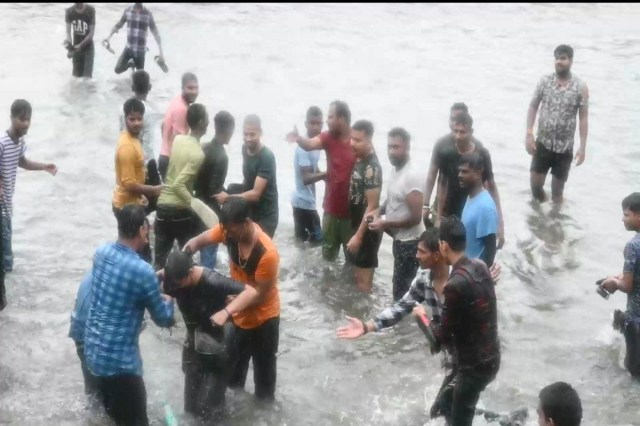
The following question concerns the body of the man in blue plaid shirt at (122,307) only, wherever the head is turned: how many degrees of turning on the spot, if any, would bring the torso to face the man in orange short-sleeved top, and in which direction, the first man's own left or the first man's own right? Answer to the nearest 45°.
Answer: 0° — they already face them

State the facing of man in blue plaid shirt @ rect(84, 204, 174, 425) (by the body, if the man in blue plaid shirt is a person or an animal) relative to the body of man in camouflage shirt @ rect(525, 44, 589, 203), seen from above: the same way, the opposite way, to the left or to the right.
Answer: the opposite way

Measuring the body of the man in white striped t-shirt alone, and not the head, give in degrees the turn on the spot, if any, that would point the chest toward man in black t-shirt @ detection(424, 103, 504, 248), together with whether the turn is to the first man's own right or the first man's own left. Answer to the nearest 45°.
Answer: approximately 45° to the first man's own left

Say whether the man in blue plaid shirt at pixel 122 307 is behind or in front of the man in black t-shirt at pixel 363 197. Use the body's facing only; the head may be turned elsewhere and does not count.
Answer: in front

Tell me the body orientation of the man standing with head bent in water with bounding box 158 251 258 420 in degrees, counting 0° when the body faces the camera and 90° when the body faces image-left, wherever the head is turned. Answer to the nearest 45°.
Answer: approximately 45°

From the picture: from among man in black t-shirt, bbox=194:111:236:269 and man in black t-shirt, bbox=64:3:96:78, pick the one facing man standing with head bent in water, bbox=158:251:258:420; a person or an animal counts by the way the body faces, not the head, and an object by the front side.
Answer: man in black t-shirt, bbox=64:3:96:78

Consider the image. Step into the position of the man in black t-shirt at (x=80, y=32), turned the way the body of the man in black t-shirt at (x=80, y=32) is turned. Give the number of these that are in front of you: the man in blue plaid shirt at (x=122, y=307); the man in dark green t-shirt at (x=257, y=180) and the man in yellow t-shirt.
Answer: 3

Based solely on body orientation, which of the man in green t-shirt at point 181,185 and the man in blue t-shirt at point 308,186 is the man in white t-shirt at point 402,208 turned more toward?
the man in green t-shirt
